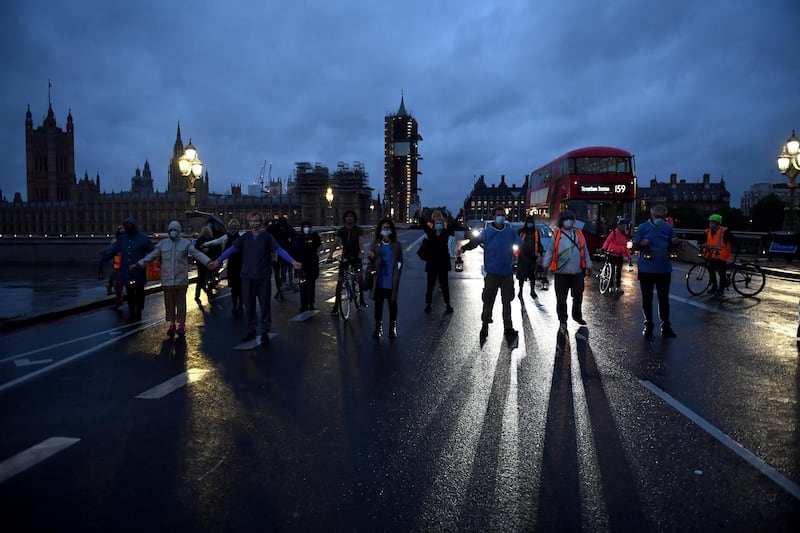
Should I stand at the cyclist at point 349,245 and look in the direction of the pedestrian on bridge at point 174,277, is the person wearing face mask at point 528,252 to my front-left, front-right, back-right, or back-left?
back-left

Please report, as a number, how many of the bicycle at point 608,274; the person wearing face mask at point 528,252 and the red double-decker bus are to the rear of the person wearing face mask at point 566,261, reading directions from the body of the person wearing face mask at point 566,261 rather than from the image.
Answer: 3

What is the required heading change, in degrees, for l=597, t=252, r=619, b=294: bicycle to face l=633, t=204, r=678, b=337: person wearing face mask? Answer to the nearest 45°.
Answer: approximately 45° to its left

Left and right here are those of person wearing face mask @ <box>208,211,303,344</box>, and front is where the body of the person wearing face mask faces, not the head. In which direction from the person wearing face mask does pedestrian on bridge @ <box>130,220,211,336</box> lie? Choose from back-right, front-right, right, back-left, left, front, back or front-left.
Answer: back-right

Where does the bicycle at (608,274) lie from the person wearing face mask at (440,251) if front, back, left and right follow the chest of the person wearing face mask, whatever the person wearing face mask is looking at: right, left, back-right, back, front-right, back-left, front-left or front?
back-left

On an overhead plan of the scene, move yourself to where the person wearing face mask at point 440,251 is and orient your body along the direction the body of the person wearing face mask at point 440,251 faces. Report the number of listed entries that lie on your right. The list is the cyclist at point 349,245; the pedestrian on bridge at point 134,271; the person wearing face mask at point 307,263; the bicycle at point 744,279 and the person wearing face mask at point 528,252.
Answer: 3
